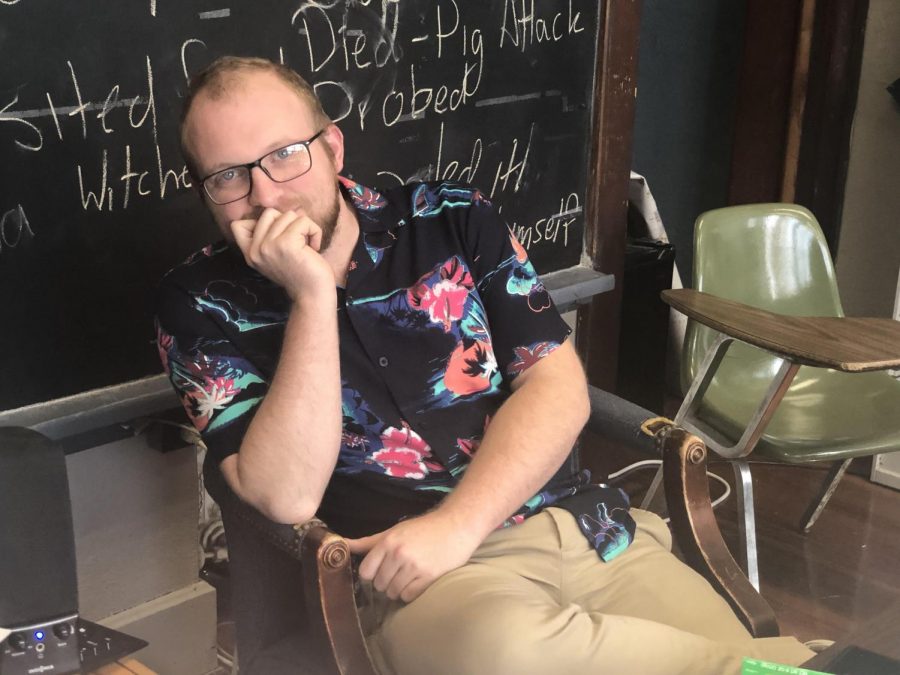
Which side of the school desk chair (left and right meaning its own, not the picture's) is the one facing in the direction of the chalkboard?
right

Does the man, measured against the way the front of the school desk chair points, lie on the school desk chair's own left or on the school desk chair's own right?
on the school desk chair's own right

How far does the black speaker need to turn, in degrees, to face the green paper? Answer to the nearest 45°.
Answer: approximately 45° to its left
